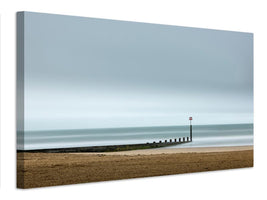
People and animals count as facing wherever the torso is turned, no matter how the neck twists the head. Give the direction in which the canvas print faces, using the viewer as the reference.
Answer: facing the viewer and to the right of the viewer
